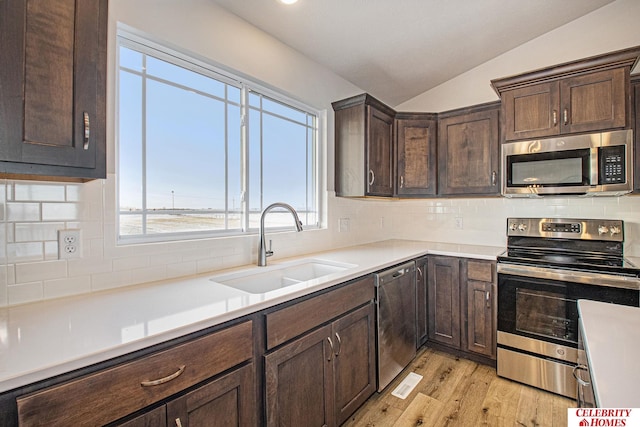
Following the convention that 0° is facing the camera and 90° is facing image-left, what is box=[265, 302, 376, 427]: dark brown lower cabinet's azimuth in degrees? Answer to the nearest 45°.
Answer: approximately 315°

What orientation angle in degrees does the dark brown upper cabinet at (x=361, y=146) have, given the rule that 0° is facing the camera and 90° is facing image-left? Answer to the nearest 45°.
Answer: approximately 315°

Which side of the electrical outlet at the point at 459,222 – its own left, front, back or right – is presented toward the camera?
front

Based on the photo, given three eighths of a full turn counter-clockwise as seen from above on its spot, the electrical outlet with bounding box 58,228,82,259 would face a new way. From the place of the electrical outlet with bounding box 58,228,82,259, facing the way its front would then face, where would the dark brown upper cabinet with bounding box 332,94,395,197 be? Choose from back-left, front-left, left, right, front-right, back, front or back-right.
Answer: front-right

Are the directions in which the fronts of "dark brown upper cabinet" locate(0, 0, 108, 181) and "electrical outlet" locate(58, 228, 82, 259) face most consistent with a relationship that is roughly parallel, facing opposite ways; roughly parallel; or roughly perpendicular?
roughly parallel

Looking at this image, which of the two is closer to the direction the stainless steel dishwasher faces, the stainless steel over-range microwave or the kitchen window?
the stainless steel over-range microwave

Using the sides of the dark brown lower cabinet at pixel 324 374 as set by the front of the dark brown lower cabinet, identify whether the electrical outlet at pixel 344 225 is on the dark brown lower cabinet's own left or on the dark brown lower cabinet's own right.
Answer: on the dark brown lower cabinet's own left

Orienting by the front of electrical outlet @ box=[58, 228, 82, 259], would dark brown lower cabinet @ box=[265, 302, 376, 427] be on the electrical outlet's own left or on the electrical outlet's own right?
on the electrical outlet's own left

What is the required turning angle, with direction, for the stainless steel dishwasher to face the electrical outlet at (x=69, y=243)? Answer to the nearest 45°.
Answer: approximately 90° to its right

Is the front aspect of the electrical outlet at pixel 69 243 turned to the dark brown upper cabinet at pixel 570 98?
no

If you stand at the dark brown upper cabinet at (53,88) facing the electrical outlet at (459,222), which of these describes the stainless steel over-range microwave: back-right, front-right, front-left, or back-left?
front-right

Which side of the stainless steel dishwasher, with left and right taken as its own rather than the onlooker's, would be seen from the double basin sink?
right

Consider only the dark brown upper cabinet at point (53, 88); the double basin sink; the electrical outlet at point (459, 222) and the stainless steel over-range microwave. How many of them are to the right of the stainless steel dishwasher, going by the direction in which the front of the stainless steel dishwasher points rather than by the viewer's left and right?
2

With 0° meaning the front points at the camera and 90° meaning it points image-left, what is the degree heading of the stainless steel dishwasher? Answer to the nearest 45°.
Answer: approximately 315°

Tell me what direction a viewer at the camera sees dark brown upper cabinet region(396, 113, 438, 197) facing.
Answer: facing the viewer
